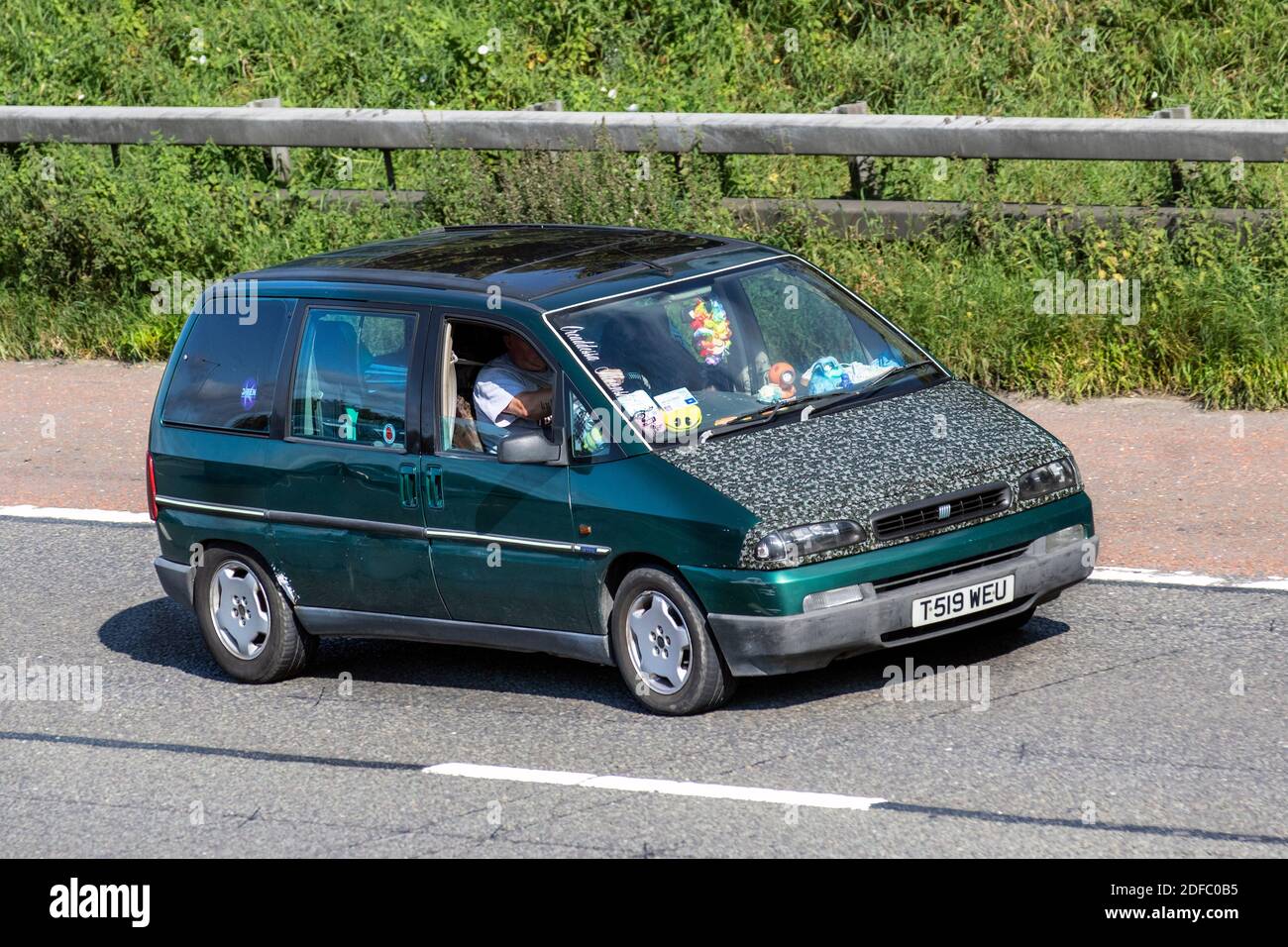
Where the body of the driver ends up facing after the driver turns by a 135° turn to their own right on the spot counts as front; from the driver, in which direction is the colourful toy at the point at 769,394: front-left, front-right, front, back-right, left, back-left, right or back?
back

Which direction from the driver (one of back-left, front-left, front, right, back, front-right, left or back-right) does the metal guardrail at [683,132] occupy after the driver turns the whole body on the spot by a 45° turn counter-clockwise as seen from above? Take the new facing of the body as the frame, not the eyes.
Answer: left

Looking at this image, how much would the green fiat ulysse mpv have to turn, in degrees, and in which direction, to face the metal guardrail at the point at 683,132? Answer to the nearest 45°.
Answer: approximately 135° to its left

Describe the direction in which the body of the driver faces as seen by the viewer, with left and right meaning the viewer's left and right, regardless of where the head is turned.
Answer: facing the viewer and to the right of the viewer

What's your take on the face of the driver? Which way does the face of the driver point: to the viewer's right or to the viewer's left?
to the viewer's right

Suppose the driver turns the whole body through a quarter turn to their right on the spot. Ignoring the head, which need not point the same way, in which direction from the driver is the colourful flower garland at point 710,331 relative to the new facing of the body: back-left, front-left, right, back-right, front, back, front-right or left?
back-left

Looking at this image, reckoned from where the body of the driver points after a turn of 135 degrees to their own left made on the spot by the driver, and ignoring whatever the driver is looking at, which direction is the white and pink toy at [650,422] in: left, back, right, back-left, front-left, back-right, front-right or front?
back-right
